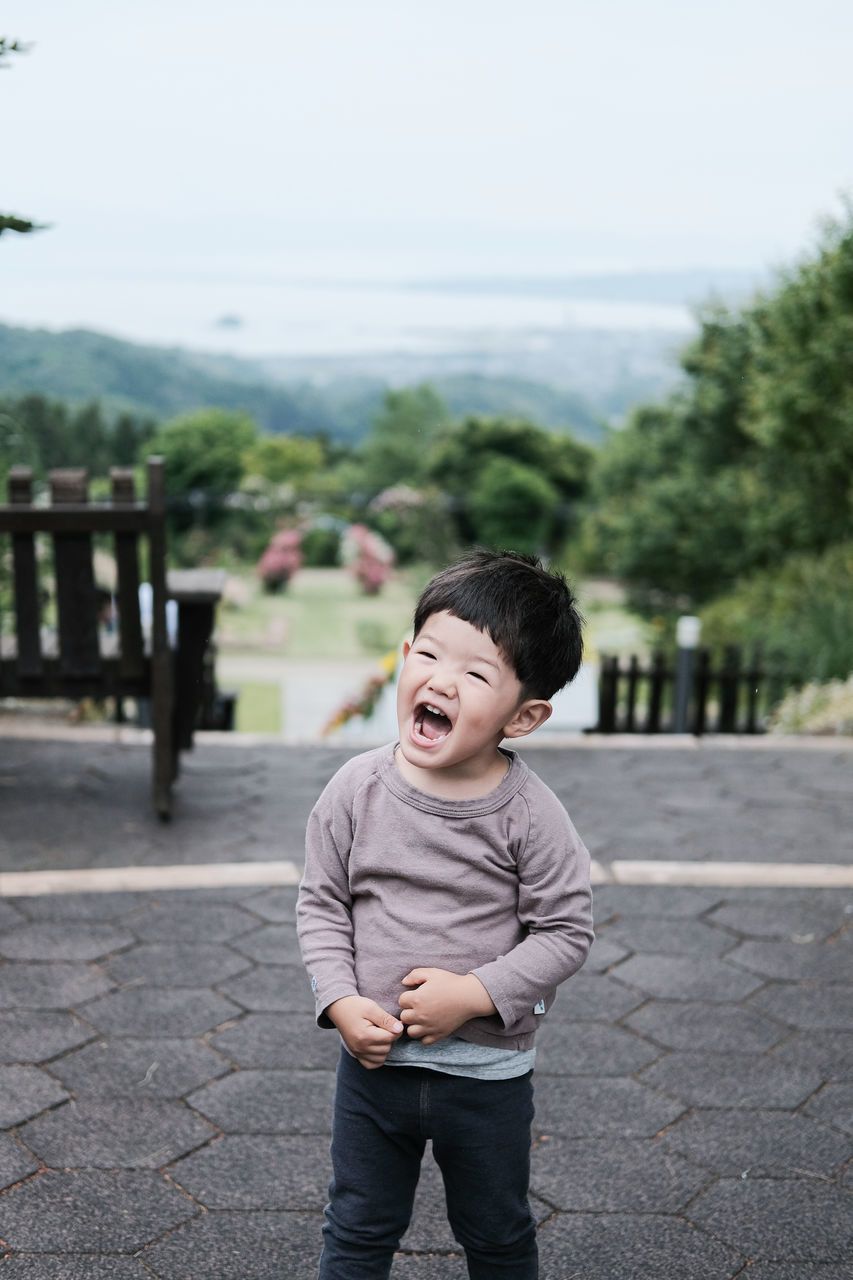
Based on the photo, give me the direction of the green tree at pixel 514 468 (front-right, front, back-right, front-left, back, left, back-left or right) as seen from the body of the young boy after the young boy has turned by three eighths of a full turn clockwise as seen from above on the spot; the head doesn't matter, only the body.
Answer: front-right

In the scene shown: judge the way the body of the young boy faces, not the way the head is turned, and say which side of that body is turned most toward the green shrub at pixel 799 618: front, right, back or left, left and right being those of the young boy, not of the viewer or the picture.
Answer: back

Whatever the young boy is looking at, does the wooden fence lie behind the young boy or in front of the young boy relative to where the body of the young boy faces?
behind

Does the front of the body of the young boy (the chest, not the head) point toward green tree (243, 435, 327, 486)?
no

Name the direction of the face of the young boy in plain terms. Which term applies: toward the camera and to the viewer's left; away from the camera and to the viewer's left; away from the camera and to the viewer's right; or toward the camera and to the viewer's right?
toward the camera and to the viewer's left

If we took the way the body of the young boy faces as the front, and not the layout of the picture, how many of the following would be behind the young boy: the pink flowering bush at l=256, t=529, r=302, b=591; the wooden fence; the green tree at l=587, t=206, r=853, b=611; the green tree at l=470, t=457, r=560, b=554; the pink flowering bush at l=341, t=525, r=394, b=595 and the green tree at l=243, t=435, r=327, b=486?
6

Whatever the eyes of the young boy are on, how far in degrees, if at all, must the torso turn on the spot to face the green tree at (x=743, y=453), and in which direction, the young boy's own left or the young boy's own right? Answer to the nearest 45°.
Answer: approximately 180°

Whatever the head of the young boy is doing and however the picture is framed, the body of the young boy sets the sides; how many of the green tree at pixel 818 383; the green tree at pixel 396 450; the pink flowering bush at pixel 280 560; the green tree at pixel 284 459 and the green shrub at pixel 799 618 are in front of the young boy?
0

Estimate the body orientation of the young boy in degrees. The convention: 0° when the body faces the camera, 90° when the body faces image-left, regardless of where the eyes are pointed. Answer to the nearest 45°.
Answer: approximately 0°

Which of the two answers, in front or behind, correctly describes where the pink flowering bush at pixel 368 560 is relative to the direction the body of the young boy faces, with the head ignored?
behind

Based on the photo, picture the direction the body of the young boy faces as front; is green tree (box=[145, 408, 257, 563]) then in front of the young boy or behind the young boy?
behind

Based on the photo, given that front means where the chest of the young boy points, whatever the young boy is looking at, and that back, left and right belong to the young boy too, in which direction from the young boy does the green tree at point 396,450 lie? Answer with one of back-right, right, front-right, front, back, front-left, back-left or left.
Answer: back

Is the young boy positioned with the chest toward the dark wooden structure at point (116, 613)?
no

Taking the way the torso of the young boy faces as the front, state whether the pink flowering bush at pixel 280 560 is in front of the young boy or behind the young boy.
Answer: behind

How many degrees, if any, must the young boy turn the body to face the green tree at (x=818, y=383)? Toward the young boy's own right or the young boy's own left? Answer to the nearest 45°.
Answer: approximately 180°

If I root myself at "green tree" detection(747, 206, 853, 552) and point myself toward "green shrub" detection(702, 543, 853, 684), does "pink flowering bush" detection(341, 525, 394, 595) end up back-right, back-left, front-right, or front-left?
back-right

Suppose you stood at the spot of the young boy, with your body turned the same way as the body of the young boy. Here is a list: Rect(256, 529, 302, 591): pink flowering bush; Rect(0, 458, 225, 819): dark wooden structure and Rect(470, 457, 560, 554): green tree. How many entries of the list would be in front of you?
0

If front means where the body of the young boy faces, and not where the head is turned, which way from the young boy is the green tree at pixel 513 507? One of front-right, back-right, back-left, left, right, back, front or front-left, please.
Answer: back
